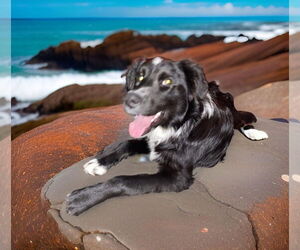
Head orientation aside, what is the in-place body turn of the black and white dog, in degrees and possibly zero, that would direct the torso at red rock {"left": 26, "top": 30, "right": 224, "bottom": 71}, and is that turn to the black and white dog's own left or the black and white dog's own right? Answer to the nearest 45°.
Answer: approximately 135° to the black and white dog's own right

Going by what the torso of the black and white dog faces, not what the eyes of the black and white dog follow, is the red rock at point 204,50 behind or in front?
behind

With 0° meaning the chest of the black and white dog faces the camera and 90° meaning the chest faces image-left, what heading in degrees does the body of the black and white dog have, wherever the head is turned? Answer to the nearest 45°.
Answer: approximately 45°
